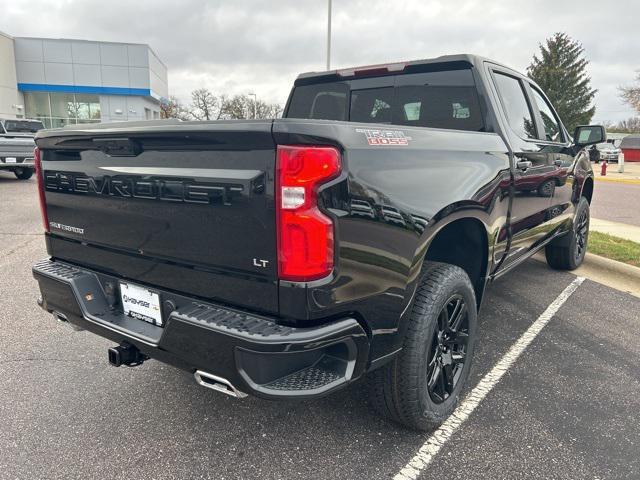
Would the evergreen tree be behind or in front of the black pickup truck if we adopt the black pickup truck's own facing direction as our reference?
in front

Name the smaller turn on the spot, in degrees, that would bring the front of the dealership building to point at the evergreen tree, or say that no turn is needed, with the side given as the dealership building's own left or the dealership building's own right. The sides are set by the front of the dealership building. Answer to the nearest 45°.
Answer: approximately 90° to the dealership building's own left

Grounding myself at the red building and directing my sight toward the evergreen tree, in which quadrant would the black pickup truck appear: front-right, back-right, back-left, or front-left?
back-left

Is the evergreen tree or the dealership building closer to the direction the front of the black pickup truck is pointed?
the evergreen tree

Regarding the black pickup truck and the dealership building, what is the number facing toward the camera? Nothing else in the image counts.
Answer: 1

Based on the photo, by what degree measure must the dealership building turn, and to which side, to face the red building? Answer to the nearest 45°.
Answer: approximately 45° to its left

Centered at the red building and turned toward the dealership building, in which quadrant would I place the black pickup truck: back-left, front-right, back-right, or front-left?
front-left

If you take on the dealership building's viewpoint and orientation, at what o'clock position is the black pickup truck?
The black pickup truck is roughly at 12 o'clock from the dealership building.

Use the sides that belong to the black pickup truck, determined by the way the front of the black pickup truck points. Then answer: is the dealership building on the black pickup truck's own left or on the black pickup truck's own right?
on the black pickup truck's own left

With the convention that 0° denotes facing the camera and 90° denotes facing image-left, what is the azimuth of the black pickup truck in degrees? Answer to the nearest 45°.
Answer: approximately 225°

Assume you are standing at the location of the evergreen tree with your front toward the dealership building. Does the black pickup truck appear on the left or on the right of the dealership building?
left

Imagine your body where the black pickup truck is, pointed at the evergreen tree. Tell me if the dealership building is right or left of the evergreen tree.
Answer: left

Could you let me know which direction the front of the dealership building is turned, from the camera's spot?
facing the viewer
